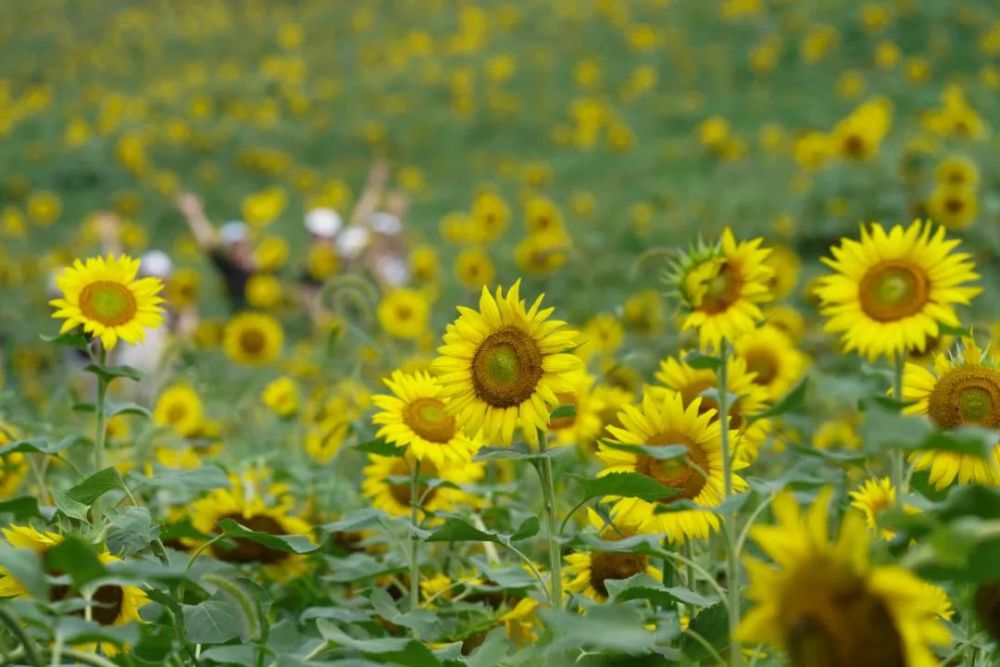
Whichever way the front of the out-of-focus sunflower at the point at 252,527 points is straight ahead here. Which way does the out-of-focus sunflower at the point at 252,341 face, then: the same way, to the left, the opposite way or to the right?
the same way

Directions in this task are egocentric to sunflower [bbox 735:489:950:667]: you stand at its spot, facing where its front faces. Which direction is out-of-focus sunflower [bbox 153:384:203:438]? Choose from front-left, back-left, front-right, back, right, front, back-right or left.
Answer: back-right

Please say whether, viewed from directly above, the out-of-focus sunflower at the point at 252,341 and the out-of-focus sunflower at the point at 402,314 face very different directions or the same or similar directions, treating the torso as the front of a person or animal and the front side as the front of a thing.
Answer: same or similar directions

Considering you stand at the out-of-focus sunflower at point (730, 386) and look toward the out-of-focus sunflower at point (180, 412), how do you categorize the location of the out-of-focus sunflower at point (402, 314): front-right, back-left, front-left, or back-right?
front-right

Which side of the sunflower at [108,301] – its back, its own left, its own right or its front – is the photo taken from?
front

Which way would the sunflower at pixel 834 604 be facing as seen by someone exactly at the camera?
facing the viewer

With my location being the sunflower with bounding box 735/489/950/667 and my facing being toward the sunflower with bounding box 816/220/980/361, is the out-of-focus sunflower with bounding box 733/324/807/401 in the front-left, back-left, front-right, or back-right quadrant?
front-left

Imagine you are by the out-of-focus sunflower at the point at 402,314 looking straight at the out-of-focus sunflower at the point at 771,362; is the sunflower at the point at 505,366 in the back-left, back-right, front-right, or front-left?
front-right

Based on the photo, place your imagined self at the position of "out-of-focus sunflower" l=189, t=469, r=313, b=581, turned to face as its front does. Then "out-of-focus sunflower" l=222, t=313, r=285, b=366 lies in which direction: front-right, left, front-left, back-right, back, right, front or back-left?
back

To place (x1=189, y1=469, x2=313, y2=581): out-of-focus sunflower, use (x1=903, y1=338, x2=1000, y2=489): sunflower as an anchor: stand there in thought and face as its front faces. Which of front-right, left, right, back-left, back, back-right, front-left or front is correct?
right

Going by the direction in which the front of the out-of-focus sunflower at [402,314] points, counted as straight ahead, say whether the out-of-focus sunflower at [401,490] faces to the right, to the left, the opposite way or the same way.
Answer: the same way

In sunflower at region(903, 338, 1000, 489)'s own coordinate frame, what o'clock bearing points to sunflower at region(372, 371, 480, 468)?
sunflower at region(372, 371, 480, 468) is roughly at 3 o'clock from sunflower at region(903, 338, 1000, 489).

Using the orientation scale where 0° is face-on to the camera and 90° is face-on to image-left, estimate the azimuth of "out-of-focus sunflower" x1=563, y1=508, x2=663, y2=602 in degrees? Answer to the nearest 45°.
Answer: approximately 0°

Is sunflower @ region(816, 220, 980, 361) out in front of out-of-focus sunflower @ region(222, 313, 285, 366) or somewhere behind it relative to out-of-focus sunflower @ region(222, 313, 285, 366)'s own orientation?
in front

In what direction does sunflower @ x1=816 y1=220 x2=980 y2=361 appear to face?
toward the camera

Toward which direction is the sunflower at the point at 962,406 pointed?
toward the camera

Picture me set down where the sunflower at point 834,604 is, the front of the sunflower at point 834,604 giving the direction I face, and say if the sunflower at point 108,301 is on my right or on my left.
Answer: on my right
